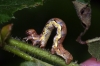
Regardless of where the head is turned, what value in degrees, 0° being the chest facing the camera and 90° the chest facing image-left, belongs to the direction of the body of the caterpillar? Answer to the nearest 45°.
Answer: approximately 90°

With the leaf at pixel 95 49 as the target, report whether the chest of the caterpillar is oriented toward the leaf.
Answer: no
